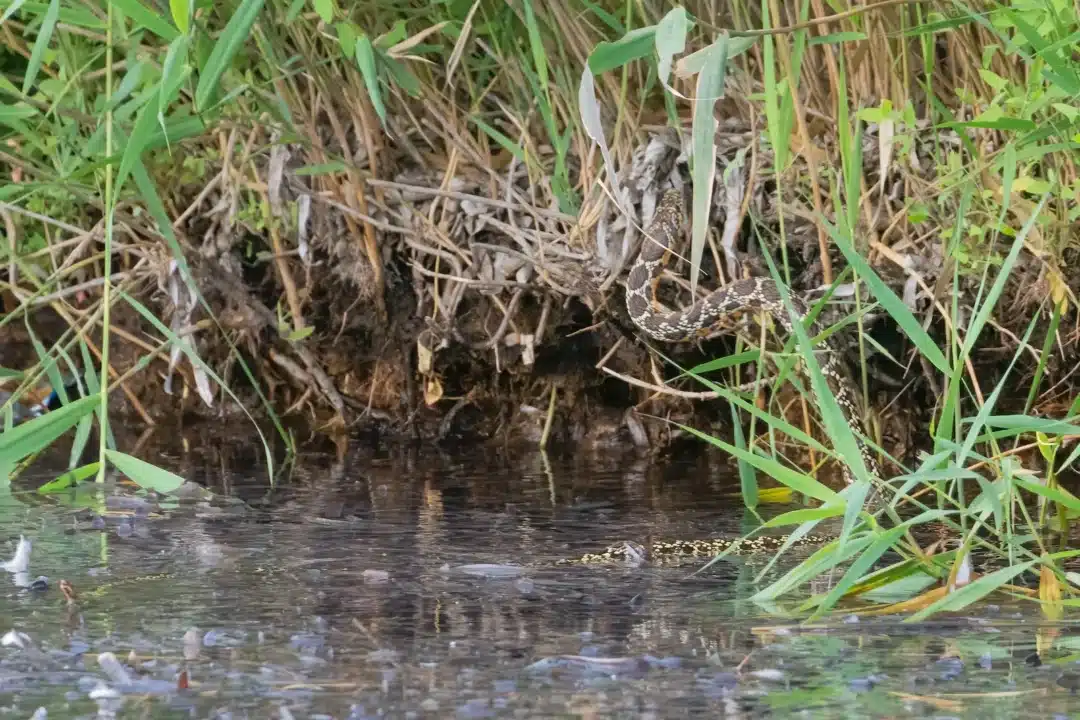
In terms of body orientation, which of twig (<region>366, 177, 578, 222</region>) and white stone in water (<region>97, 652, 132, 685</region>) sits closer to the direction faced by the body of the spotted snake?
the twig

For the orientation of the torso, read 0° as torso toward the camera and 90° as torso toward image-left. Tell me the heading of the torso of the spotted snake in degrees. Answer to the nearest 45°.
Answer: approximately 180°

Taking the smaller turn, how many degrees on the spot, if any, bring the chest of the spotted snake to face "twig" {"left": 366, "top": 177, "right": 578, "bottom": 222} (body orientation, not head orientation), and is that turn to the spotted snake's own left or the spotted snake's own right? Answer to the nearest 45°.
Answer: approximately 90° to the spotted snake's own left

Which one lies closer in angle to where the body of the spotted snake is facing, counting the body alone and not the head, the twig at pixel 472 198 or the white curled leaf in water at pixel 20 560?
the twig

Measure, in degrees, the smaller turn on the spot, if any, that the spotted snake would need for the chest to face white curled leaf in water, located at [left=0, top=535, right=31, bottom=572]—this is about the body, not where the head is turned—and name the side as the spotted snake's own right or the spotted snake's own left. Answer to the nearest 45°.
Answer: approximately 135° to the spotted snake's own left
